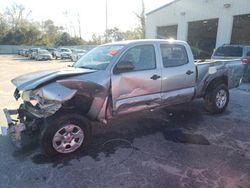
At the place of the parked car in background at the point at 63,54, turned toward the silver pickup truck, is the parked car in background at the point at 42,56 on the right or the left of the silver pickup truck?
right

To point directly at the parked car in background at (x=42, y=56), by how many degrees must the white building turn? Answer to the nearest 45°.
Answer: approximately 45° to its right

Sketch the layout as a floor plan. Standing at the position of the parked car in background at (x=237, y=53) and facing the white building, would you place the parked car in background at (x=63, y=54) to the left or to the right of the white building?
left

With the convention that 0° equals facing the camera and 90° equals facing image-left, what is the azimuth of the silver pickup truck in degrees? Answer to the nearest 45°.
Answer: approximately 45°

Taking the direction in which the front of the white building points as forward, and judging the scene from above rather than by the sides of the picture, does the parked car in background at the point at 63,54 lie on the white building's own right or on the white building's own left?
on the white building's own right

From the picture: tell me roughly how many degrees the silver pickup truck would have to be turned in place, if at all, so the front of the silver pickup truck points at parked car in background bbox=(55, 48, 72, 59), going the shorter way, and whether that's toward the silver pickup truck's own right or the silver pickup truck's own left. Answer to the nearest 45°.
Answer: approximately 135° to the silver pickup truck's own right
